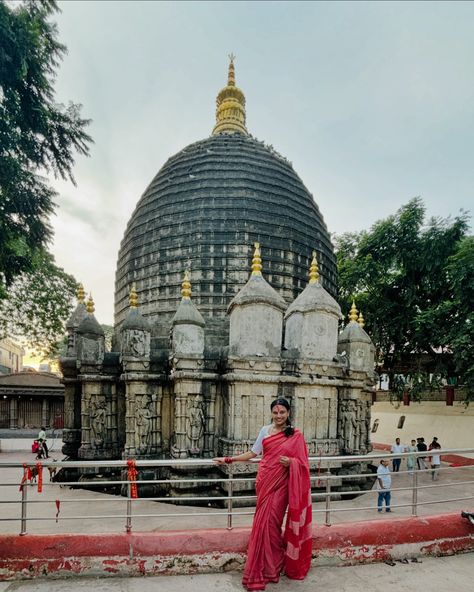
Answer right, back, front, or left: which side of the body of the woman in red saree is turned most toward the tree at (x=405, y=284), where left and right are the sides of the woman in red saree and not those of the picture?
back

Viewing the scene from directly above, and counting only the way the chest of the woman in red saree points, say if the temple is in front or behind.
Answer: behind

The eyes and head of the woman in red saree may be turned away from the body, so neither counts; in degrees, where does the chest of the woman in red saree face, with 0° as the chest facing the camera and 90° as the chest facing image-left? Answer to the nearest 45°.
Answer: approximately 0°
